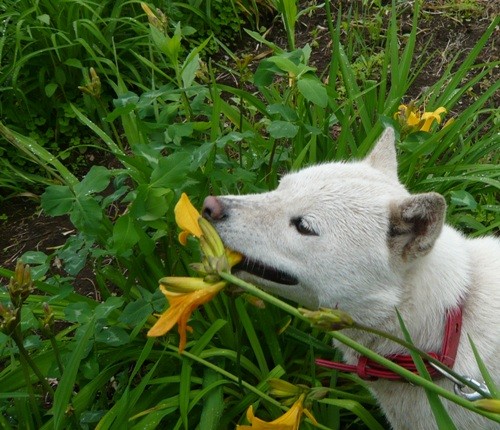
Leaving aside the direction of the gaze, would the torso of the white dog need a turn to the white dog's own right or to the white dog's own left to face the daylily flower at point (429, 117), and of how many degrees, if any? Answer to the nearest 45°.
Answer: approximately 90° to the white dog's own right

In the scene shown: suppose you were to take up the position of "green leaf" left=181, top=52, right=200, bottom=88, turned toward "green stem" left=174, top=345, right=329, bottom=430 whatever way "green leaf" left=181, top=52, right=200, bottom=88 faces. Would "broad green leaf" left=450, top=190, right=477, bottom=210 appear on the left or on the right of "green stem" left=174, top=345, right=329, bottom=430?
left

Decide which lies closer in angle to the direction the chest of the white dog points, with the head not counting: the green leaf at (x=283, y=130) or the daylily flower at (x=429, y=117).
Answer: the green leaf

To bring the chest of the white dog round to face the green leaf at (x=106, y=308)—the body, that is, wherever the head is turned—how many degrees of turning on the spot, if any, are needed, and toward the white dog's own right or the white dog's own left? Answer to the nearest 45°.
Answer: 0° — it already faces it

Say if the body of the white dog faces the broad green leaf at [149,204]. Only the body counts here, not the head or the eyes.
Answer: yes

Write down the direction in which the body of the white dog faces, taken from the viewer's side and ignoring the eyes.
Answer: to the viewer's left

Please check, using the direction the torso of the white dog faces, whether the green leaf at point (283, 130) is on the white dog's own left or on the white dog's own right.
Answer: on the white dog's own right

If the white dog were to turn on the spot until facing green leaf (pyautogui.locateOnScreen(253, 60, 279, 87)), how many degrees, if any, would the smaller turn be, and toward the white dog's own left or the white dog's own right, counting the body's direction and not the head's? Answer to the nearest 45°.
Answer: approximately 45° to the white dog's own right

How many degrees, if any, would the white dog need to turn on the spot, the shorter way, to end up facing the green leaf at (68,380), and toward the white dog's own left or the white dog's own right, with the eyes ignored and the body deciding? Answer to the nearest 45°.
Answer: approximately 45° to the white dog's own left

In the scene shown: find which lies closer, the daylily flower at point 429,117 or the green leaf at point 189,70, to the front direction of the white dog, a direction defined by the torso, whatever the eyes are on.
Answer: the green leaf

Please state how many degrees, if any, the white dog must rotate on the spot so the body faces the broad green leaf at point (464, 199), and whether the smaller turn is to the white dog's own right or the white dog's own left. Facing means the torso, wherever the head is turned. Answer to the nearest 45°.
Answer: approximately 90° to the white dog's own right

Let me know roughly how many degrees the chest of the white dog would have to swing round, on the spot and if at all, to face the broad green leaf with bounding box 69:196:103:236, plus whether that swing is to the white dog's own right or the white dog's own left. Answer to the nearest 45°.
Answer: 0° — it already faces it

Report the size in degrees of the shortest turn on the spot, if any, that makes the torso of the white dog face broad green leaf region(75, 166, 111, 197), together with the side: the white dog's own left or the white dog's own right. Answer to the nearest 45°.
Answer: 0° — it already faces it
